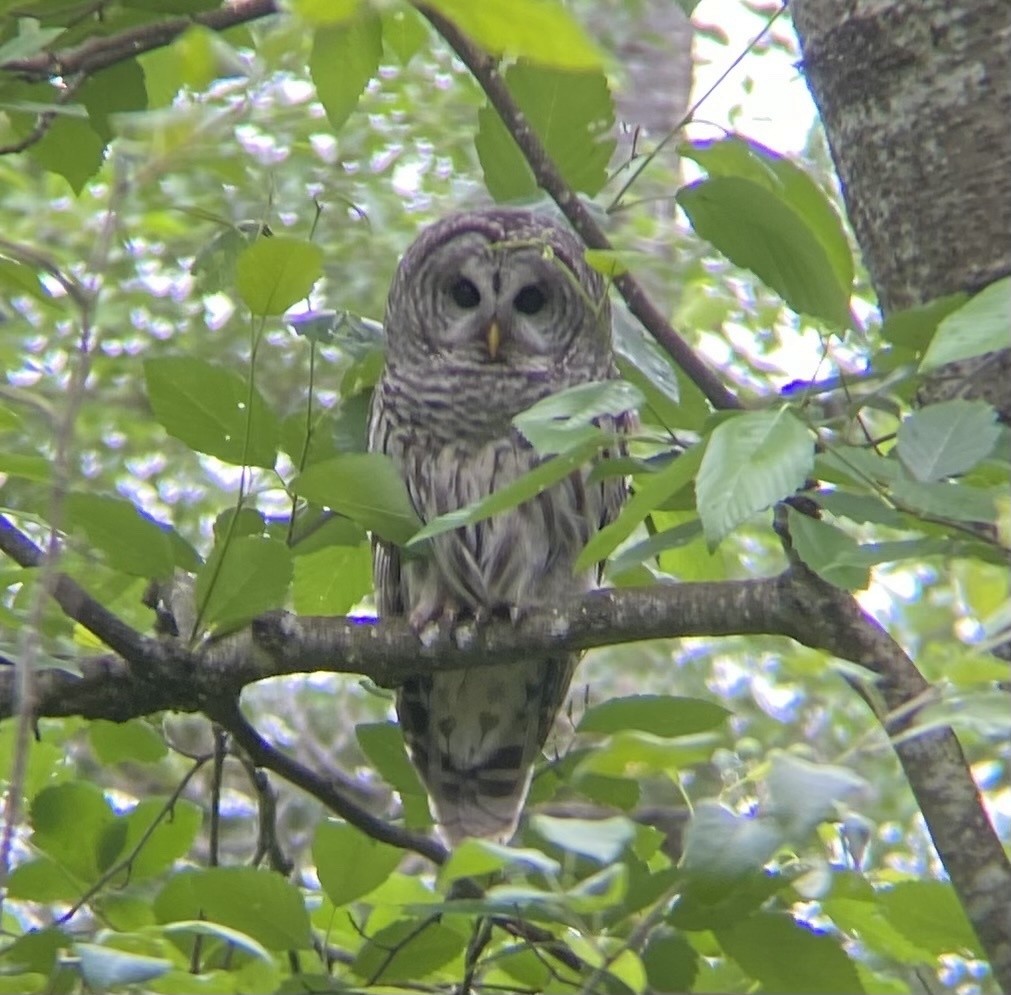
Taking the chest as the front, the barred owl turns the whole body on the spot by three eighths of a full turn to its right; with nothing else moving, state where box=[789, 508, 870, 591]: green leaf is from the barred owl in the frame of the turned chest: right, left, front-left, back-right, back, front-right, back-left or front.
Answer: back-right

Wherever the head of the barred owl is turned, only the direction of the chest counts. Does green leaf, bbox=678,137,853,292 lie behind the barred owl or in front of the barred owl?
in front

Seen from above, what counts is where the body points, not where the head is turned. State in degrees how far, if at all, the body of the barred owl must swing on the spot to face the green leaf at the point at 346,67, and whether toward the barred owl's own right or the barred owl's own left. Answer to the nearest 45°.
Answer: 0° — it already faces it

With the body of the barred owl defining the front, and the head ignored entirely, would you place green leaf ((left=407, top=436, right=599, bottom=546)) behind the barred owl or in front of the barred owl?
in front

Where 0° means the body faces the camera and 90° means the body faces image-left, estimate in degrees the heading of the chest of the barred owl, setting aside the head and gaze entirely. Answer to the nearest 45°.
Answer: approximately 0°

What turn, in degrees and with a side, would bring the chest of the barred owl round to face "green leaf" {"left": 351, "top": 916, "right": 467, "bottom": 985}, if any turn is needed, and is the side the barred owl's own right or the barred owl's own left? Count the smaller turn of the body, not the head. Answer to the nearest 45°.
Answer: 0° — it already faces it

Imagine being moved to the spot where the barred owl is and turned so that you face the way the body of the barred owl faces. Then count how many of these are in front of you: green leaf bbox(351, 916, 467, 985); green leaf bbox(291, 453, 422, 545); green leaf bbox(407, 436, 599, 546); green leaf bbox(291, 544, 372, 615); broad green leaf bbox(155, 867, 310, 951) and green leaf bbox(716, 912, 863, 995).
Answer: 6

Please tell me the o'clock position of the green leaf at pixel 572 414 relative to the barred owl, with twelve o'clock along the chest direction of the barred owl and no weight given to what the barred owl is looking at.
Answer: The green leaf is roughly at 12 o'clock from the barred owl.

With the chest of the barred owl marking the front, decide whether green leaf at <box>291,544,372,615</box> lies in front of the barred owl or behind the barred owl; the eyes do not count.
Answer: in front

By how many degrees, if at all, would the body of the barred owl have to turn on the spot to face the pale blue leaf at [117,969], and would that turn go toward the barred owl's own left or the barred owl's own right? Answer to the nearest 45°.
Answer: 0° — it already faces it
